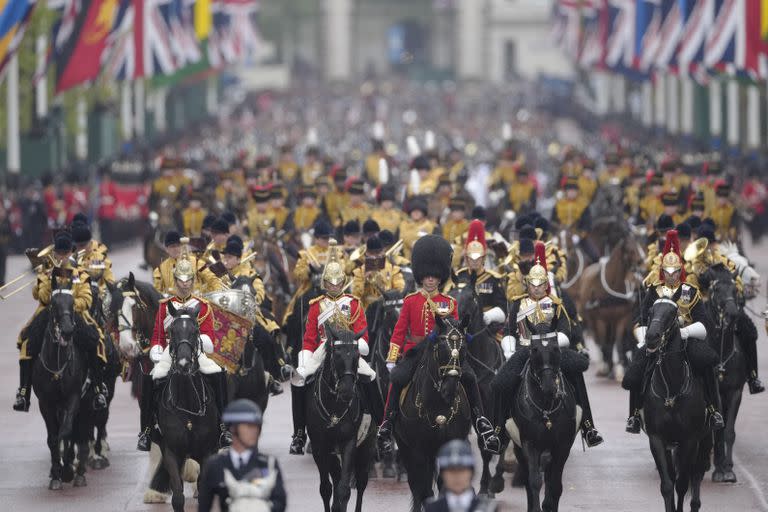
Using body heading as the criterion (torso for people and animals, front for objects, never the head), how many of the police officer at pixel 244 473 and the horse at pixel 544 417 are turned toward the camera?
2

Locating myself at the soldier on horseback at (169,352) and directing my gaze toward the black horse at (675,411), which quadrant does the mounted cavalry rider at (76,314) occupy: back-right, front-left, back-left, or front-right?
back-left

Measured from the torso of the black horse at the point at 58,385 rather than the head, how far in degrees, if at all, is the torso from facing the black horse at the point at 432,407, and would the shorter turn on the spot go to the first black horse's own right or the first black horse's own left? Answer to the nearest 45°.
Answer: approximately 45° to the first black horse's own left

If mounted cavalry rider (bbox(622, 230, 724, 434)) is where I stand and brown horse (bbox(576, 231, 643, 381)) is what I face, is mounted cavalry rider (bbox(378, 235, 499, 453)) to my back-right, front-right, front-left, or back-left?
back-left

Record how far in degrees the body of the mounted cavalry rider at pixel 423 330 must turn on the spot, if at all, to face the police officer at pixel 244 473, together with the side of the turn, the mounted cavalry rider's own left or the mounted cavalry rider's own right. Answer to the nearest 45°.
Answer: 0° — they already face them

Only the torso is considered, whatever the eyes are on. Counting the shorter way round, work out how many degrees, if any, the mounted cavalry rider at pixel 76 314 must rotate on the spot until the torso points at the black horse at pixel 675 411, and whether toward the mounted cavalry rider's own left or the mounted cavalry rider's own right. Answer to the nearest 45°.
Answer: approximately 45° to the mounted cavalry rider's own left

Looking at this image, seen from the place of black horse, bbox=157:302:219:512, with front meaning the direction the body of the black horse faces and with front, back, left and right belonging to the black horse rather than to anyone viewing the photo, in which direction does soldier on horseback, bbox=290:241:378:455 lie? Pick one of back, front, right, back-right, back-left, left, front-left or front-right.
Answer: left

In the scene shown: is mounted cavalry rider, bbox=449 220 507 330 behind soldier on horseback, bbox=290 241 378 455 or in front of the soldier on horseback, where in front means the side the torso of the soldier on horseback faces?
behind
